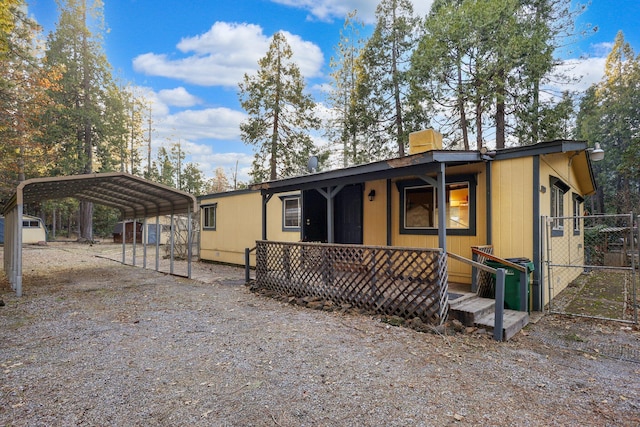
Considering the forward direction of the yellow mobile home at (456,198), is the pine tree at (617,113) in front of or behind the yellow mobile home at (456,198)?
behind

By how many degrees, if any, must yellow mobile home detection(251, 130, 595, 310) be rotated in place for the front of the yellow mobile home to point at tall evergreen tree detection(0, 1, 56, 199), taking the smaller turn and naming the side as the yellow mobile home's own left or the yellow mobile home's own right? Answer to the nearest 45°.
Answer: approximately 45° to the yellow mobile home's own right

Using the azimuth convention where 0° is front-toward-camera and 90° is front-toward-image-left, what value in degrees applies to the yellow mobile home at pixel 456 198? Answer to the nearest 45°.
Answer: approximately 45°

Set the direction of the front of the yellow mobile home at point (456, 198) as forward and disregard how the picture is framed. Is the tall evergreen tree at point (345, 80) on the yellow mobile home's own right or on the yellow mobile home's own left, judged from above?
on the yellow mobile home's own right

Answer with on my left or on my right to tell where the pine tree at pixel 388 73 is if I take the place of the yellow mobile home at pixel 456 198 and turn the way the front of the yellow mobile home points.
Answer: on my right

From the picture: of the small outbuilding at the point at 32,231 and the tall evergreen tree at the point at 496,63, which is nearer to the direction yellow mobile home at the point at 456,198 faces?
the small outbuilding

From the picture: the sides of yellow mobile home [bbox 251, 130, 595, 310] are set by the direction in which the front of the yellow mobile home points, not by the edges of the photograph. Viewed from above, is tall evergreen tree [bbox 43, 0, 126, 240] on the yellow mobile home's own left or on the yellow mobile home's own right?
on the yellow mobile home's own right

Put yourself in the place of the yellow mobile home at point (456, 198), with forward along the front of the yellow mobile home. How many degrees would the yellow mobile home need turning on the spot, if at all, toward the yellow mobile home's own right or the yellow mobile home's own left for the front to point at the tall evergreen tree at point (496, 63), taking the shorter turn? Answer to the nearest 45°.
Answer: approximately 135° to the yellow mobile home's own right

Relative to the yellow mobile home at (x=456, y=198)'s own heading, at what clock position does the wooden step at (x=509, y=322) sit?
The wooden step is roughly at 10 o'clock from the yellow mobile home.

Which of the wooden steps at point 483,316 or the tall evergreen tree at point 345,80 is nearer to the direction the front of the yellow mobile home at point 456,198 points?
the wooden steps
